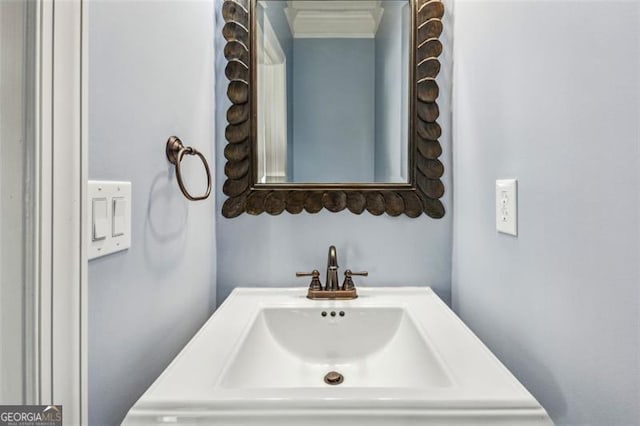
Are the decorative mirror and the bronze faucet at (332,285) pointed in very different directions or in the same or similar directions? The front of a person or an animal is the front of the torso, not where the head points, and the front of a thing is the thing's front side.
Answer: same or similar directions

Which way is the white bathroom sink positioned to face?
toward the camera

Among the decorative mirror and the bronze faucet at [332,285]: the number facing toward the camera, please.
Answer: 2

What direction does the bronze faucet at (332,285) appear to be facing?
toward the camera

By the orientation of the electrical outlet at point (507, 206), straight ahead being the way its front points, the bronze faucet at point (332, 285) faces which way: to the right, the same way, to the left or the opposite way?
to the left

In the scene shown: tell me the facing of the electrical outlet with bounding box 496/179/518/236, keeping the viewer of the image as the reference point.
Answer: facing the viewer and to the left of the viewer

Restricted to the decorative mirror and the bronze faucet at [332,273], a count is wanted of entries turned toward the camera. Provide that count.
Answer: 2
